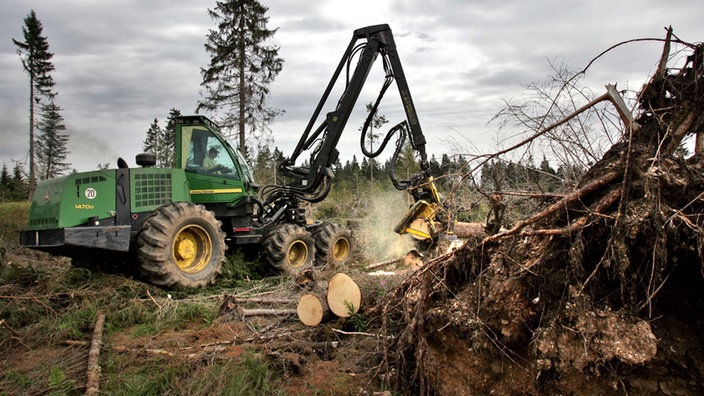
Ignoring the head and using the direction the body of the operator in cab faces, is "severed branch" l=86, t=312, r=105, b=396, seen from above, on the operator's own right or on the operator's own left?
on the operator's own right

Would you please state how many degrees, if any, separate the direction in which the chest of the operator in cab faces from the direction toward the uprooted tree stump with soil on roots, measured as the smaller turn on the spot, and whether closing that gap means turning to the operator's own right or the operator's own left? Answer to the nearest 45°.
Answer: approximately 90° to the operator's own right

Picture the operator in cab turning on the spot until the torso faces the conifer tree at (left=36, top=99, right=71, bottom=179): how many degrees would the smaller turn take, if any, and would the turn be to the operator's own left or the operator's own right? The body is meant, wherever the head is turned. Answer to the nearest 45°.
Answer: approximately 90° to the operator's own left

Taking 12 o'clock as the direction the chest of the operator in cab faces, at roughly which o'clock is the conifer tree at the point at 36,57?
The conifer tree is roughly at 8 o'clock from the operator in cab.

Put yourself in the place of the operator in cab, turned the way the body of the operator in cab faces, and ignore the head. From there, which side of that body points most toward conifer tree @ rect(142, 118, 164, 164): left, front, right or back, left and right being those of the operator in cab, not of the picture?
left

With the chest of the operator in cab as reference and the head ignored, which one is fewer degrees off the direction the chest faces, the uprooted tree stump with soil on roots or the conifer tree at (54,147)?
the uprooted tree stump with soil on roots

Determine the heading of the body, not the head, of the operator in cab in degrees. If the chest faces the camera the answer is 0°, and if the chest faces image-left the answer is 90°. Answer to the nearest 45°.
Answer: approximately 270°

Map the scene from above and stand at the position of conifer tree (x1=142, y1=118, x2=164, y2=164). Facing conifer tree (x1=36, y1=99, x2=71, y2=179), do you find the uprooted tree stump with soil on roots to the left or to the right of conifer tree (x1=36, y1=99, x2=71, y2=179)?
left
